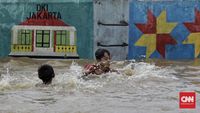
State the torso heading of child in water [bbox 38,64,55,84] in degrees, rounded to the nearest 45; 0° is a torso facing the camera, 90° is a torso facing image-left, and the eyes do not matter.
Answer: approximately 180°

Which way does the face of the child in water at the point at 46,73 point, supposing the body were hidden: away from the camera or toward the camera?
away from the camera

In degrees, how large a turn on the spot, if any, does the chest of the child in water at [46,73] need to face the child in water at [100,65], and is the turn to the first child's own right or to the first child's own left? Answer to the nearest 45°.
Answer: approximately 45° to the first child's own right
